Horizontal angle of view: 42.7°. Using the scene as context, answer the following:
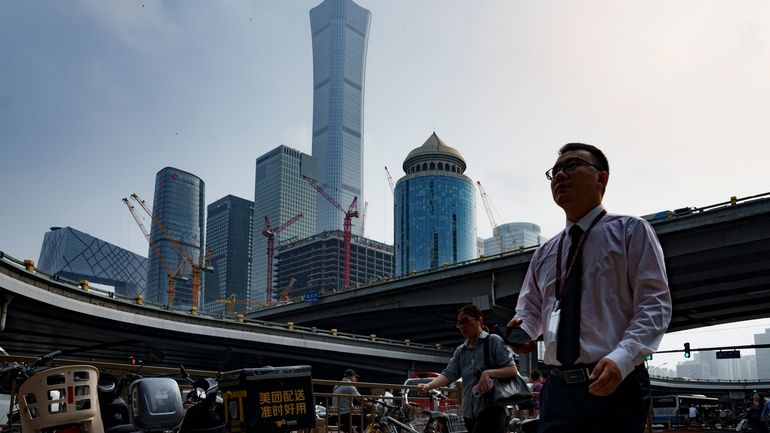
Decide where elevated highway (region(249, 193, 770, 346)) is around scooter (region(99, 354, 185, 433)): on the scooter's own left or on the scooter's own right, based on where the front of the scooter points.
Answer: on the scooter's own right

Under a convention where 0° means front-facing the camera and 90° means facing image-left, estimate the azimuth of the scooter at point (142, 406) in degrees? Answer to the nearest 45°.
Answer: approximately 135°

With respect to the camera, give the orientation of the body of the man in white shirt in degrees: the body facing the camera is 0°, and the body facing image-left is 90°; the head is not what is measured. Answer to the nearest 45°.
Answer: approximately 45°

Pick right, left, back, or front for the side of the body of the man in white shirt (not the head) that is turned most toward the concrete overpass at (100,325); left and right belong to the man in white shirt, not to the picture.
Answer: right

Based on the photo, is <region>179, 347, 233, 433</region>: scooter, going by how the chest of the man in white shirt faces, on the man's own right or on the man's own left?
on the man's own right
